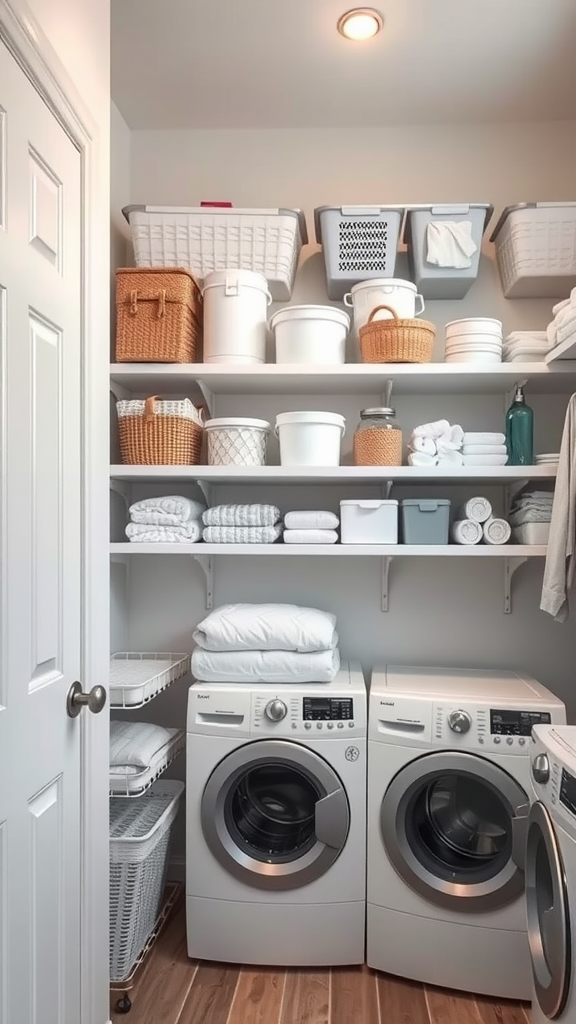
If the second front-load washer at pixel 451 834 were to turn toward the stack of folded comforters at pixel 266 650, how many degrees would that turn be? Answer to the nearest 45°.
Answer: approximately 90° to its right

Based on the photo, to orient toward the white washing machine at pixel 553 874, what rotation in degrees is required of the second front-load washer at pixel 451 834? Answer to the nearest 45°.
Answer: approximately 45° to its left

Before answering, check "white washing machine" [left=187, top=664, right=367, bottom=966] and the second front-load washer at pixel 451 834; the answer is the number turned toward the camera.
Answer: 2

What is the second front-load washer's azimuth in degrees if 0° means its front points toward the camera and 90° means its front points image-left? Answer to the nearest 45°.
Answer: approximately 0°

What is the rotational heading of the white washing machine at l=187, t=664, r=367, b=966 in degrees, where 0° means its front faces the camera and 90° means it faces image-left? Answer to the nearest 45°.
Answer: approximately 0°
